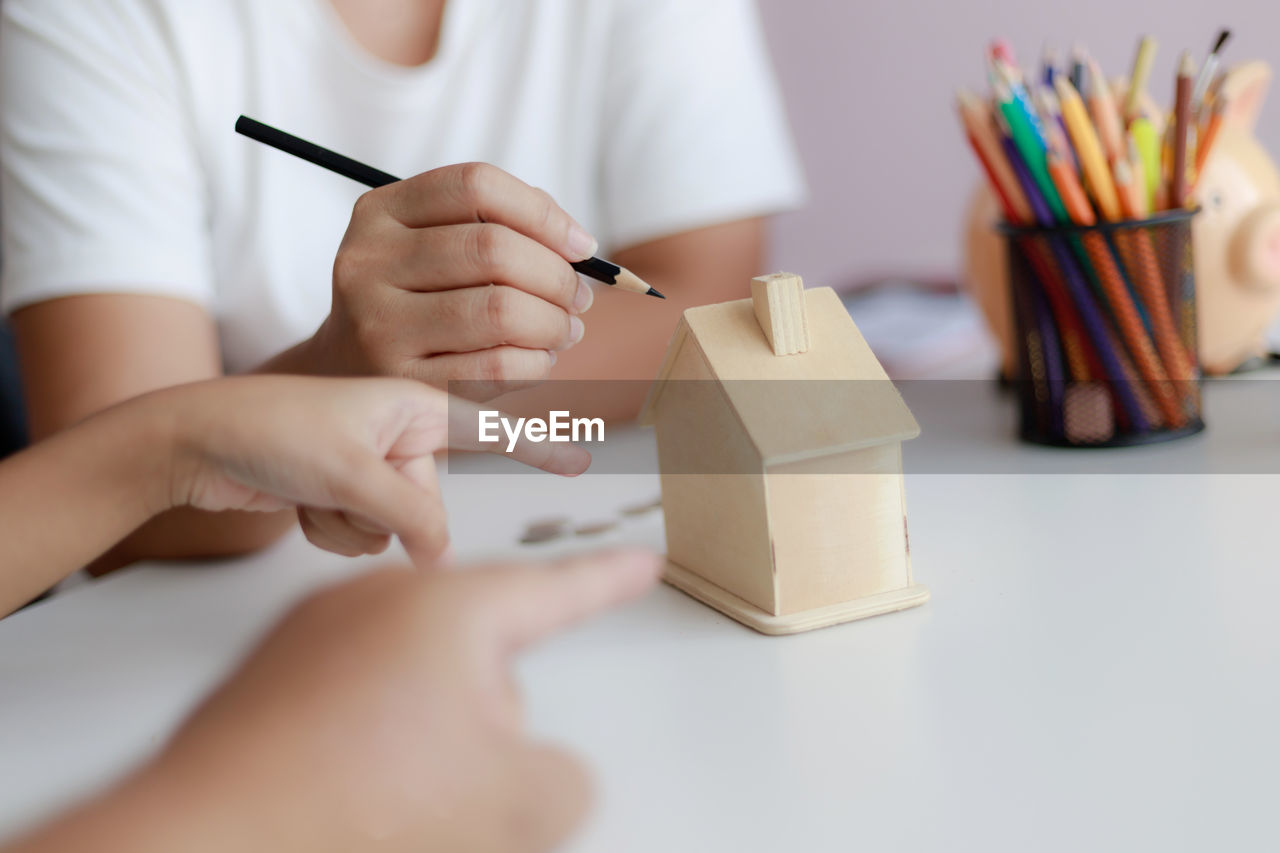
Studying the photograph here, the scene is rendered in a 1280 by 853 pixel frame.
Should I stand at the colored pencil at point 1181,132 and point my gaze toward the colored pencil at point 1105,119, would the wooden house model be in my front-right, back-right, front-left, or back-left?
front-left

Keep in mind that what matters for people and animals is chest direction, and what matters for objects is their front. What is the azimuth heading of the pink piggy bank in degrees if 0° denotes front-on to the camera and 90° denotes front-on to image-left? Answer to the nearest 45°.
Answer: approximately 315°

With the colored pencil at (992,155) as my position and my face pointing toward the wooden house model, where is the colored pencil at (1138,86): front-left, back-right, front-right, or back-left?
back-left
